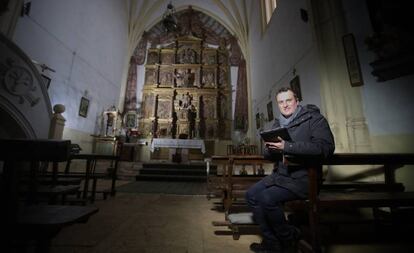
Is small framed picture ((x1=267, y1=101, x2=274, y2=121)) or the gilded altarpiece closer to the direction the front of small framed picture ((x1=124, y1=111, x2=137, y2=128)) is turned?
the small framed picture

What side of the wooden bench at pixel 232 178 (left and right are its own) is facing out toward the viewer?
back

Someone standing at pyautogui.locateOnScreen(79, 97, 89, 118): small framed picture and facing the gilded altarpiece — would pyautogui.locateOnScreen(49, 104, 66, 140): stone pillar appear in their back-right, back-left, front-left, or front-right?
back-right

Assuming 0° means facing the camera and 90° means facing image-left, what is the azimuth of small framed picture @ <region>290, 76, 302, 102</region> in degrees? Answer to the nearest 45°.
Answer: approximately 45°

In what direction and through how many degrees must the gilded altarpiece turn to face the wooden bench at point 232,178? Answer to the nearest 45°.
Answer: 0° — it already faces it

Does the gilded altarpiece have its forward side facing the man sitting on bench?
yes

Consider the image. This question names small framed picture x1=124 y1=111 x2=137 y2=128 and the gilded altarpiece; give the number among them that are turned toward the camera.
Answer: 2

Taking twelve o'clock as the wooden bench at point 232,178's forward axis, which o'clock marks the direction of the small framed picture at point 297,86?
The small framed picture is roughly at 1 o'clock from the wooden bench.

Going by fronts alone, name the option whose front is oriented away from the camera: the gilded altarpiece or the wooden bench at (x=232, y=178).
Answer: the wooden bench

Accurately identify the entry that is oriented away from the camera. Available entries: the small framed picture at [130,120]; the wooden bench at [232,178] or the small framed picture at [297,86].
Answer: the wooden bench
